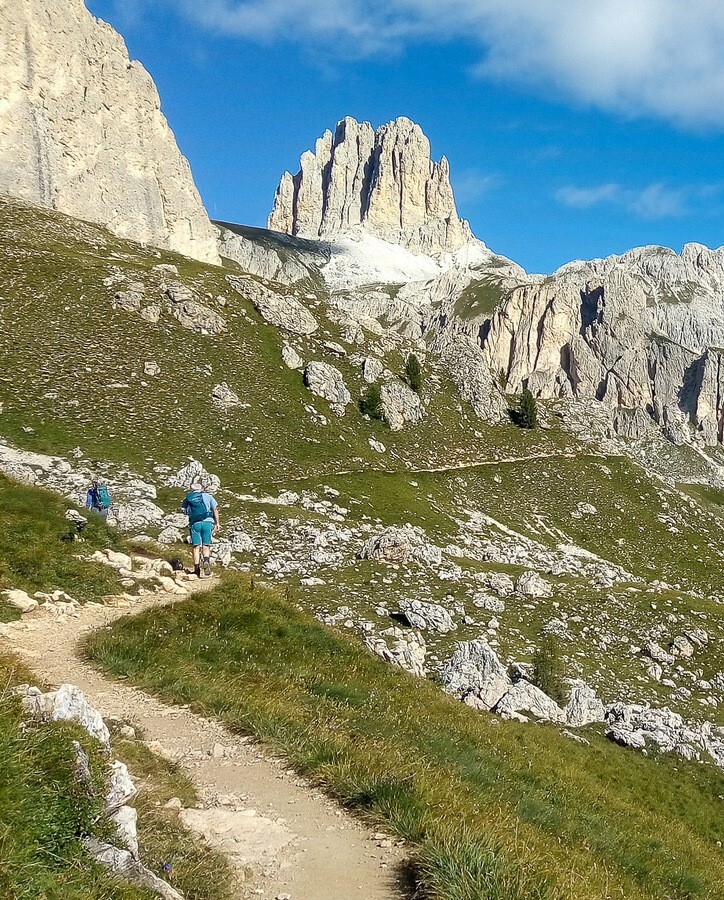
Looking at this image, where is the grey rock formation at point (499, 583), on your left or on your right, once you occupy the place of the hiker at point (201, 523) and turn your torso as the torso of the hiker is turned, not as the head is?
on your right

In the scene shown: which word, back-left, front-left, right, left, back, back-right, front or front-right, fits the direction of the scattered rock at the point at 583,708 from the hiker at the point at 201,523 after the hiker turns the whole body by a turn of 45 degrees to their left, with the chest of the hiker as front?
back-right

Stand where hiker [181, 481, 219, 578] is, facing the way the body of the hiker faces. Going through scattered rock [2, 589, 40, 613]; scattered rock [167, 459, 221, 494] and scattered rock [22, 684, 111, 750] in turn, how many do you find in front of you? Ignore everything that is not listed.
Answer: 1

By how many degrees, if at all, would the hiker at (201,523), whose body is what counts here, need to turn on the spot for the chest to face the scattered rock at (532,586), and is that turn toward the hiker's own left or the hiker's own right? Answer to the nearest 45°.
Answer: approximately 45° to the hiker's own right

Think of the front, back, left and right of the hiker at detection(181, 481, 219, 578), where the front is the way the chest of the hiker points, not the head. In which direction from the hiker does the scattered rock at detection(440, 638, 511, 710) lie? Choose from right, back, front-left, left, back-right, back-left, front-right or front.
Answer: right

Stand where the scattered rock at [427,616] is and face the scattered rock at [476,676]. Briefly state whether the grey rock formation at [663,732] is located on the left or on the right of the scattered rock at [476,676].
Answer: left

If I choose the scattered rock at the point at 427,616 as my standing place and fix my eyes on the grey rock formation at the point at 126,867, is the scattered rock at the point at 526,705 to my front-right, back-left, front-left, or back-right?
front-left

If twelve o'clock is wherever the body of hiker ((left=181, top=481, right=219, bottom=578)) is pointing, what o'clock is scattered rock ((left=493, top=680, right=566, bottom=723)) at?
The scattered rock is roughly at 3 o'clock from the hiker.

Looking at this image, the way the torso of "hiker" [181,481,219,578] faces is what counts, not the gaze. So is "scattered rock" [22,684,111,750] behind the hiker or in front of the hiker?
behind

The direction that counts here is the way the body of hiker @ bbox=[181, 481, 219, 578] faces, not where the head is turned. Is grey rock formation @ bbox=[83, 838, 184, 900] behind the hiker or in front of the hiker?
behind

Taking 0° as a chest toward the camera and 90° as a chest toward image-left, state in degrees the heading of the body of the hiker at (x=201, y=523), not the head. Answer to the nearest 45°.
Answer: approximately 180°
